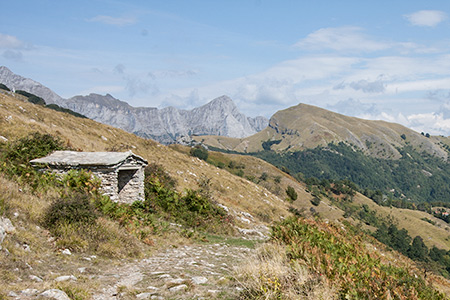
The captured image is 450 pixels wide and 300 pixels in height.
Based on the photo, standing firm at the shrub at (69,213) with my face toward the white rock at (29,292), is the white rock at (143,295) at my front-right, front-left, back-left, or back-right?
front-left

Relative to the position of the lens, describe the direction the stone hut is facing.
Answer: facing the viewer and to the right of the viewer

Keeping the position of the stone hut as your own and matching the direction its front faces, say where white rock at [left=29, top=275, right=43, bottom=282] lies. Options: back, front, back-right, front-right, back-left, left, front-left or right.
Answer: front-right

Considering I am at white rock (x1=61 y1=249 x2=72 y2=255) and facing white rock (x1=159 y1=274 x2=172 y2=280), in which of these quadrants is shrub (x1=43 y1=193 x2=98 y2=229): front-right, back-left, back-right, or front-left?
back-left

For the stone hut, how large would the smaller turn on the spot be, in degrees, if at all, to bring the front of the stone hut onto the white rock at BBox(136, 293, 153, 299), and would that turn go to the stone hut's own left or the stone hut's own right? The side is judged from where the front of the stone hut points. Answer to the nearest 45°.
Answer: approximately 45° to the stone hut's own right

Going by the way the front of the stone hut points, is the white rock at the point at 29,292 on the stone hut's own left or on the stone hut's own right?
on the stone hut's own right

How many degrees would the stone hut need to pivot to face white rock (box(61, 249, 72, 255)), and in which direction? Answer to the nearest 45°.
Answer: approximately 45° to its right

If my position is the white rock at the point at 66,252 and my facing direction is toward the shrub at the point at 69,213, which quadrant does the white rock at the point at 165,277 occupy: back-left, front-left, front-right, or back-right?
back-right

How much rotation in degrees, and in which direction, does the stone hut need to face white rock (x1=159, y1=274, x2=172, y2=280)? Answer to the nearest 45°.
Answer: approximately 45° to its right
